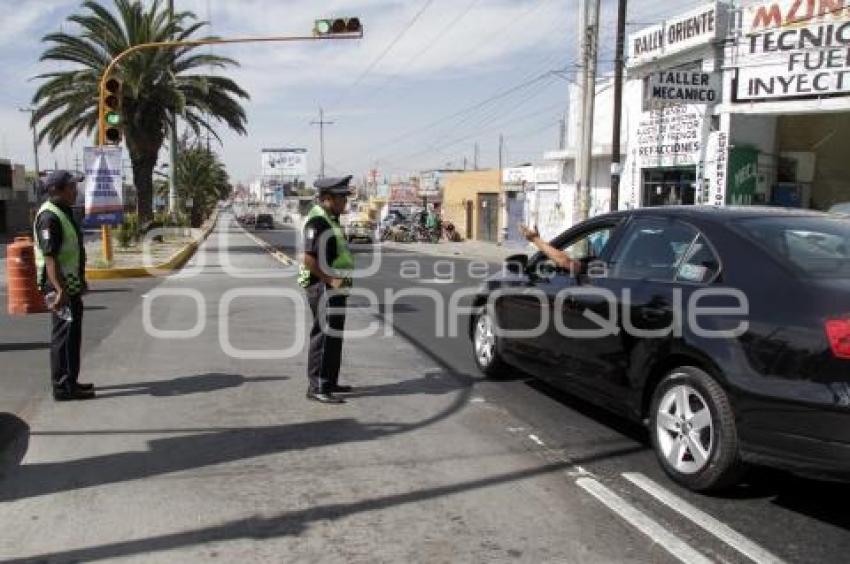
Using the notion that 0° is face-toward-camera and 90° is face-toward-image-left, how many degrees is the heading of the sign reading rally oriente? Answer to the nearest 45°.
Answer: approximately 45°

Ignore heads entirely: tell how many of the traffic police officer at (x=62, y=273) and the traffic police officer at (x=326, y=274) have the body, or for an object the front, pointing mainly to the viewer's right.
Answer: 2

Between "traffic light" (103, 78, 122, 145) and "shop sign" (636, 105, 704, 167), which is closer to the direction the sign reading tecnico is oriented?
the traffic light

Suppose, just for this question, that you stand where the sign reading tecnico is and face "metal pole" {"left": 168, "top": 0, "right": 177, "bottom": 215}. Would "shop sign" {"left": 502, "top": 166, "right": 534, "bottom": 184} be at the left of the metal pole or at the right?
right

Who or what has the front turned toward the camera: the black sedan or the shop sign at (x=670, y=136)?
the shop sign

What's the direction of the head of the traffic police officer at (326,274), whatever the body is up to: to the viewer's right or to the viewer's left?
to the viewer's right

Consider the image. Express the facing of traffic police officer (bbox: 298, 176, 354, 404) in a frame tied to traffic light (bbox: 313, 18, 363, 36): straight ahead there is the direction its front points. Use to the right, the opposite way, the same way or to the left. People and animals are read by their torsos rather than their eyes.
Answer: to the left

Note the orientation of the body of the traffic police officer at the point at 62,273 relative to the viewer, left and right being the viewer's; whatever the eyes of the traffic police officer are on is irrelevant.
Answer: facing to the right of the viewer

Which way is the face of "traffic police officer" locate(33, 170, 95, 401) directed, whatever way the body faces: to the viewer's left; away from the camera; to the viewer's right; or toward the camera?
to the viewer's right

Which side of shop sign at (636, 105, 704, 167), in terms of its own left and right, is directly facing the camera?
front

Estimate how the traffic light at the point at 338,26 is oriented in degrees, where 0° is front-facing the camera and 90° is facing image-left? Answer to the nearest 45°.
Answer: approximately 0°

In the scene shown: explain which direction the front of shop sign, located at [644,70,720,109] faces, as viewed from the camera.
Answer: facing the viewer

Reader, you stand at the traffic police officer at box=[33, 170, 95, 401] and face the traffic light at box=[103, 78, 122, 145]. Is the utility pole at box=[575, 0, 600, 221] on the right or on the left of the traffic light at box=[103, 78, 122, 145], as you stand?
right

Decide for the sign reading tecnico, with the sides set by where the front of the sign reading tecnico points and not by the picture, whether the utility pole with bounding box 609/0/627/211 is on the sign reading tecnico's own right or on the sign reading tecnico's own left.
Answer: on the sign reading tecnico's own right

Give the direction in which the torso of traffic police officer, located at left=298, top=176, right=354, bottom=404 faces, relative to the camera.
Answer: to the viewer's right

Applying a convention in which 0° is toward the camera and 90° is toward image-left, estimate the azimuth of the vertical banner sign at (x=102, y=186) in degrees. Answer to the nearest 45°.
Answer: approximately 0°
